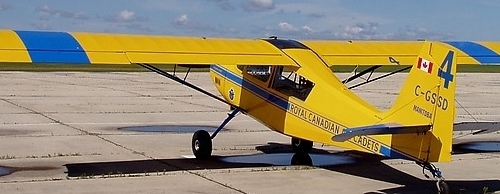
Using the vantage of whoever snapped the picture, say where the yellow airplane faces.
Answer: facing away from the viewer and to the left of the viewer
